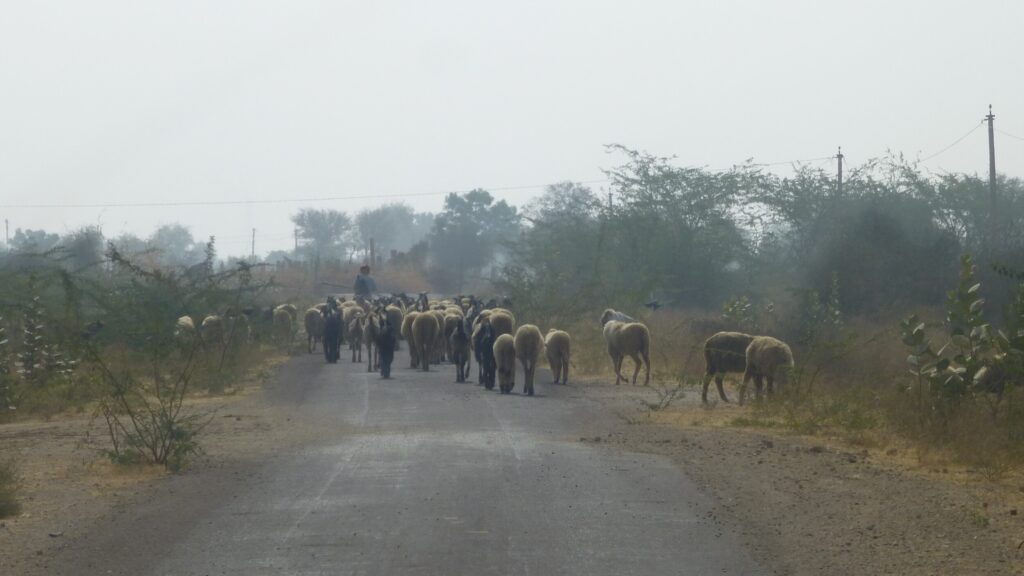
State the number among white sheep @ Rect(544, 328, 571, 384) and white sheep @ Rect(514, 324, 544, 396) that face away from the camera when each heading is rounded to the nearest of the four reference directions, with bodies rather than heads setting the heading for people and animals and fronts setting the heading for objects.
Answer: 2

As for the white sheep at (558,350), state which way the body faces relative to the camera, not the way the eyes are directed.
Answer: away from the camera

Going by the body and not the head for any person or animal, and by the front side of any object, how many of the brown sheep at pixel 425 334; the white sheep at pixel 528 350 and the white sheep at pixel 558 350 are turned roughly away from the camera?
3

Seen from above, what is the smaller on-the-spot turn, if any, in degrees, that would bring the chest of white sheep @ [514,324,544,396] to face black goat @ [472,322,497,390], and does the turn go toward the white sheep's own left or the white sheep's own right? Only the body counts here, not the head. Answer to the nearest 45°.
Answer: approximately 45° to the white sheep's own left

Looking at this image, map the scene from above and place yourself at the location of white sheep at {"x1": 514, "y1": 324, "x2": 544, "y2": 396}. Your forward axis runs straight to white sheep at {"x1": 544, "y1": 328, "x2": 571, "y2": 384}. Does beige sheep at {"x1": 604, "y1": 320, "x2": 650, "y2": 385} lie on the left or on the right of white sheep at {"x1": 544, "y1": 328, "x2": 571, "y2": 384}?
right

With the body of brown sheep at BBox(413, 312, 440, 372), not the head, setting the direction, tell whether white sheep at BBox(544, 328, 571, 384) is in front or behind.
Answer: behind

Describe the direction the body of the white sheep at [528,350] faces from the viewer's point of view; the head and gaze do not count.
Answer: away from the camera

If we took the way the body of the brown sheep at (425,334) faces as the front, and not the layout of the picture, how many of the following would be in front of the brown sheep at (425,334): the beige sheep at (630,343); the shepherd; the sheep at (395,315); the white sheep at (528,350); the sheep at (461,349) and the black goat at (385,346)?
2

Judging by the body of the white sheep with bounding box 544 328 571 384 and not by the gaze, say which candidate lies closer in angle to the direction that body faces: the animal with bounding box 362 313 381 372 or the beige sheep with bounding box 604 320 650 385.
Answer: the animal

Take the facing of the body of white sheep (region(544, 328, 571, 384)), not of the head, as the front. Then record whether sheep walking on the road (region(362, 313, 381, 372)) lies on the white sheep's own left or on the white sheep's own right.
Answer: on the white sheep's own left

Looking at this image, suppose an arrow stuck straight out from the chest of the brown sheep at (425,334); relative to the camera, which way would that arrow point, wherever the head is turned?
away from the camera
